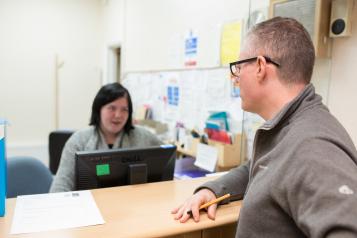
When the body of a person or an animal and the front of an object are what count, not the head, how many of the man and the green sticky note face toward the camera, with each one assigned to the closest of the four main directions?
1

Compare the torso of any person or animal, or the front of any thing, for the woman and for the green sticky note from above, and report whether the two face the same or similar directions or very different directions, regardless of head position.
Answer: same or similar directions

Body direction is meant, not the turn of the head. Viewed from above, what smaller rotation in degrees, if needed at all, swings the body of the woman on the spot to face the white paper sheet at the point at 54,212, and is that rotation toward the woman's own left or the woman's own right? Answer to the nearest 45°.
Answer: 0° — they already face it

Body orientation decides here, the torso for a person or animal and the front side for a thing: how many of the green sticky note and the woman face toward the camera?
2

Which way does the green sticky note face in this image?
toward the camera

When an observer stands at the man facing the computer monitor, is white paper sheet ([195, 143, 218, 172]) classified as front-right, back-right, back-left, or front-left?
front-right

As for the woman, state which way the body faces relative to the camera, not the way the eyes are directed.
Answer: toward the camera

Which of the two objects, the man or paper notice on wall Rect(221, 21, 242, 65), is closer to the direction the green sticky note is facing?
the man

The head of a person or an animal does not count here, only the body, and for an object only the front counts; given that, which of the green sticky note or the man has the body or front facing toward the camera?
the green sticky note

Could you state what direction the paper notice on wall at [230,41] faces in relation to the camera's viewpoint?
facing the viewer and to the left of the viewer

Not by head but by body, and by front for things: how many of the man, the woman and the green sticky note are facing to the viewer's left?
1

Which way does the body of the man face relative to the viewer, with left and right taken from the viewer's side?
facing to the left of the viewer

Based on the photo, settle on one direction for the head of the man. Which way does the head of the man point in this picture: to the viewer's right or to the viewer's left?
to the viewer's left

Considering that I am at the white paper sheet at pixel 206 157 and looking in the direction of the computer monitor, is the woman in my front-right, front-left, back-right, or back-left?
front-right
